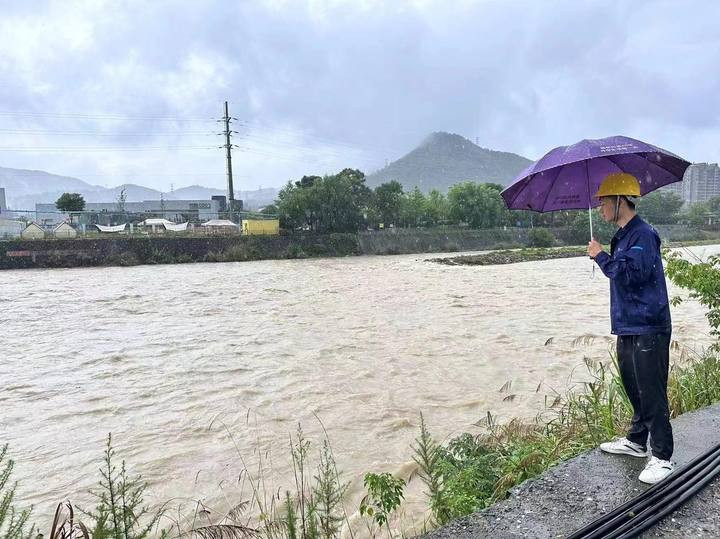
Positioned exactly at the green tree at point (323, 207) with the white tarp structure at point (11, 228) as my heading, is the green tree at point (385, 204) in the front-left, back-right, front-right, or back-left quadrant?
back-right

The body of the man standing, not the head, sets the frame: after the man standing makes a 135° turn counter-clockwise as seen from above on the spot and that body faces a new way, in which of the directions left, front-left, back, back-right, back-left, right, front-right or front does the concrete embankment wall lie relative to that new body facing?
back

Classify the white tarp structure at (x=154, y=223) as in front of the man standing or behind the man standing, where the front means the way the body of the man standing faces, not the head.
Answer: in front

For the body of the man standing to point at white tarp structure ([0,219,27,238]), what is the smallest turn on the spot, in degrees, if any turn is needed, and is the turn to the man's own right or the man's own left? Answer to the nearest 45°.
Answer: approximately 45° to the man's own right

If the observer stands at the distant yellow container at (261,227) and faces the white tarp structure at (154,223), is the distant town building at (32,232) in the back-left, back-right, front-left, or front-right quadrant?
front-left

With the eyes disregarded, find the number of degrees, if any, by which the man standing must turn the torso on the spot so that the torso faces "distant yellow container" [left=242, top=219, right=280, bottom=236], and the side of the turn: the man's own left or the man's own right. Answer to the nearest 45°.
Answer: approximately 45° to the man's own right

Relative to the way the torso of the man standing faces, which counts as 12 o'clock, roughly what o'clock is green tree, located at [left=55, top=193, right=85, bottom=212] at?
The green tree is roughly at 1 o'clock from the man standing.

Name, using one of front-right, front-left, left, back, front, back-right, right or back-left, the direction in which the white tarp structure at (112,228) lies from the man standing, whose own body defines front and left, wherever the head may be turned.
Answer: front-right

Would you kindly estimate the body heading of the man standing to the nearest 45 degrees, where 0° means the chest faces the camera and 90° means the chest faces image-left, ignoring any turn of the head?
approximately 90°

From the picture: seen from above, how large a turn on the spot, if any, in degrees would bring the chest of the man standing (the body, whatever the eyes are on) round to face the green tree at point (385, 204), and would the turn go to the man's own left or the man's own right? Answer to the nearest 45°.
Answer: approximately 45° to the man's own right

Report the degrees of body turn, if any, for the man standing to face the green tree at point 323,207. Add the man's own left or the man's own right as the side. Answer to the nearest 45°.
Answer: approximately 45° to the man's own right
